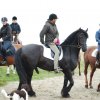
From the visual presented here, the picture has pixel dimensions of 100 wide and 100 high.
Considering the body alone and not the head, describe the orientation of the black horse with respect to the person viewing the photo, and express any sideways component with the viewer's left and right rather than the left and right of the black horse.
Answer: facing to the right of the viewer
